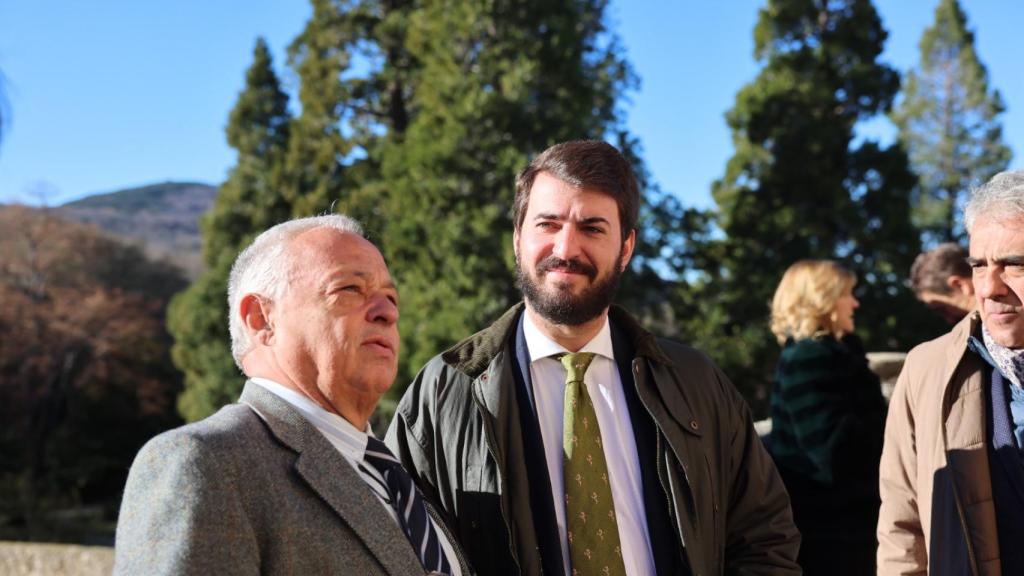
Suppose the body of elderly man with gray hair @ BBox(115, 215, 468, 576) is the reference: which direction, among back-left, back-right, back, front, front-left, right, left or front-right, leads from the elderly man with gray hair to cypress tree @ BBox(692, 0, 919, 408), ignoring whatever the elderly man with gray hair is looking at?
left

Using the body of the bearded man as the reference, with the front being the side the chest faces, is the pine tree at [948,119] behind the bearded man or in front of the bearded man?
behind

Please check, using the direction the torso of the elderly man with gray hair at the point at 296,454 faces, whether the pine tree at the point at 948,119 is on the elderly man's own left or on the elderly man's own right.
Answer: on the elderly man's own left

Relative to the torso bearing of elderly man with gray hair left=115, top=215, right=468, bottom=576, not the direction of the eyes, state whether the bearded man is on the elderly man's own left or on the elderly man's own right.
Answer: on the elderly man's own left

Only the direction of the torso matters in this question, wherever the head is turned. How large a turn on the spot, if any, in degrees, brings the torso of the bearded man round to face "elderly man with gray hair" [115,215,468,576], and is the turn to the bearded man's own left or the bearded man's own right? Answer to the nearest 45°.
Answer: approximately 45° to the bearded man's own right

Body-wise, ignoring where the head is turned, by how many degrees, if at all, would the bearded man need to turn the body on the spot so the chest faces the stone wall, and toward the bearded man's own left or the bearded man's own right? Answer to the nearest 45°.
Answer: approximately 135° to the bearded man's own right

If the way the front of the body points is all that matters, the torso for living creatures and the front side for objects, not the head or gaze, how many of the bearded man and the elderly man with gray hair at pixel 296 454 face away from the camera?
0

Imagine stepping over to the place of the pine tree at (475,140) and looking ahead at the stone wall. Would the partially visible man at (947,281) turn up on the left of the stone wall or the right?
left

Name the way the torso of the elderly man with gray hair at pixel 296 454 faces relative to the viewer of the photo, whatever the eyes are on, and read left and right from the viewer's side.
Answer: facing the viewer and to the right of the viewer

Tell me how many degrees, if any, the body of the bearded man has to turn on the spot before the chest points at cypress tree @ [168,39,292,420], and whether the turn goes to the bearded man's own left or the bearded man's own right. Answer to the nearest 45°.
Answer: approximately 135° to the bearded man's own right

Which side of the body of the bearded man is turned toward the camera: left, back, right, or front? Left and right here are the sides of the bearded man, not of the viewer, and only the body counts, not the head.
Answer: front

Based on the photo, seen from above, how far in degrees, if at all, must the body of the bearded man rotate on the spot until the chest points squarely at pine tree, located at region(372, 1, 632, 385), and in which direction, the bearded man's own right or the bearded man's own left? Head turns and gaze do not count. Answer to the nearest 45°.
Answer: approximately 180°

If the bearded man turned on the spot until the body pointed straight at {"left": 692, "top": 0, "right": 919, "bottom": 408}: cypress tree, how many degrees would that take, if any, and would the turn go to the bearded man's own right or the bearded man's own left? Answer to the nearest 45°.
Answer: approximately 180°
